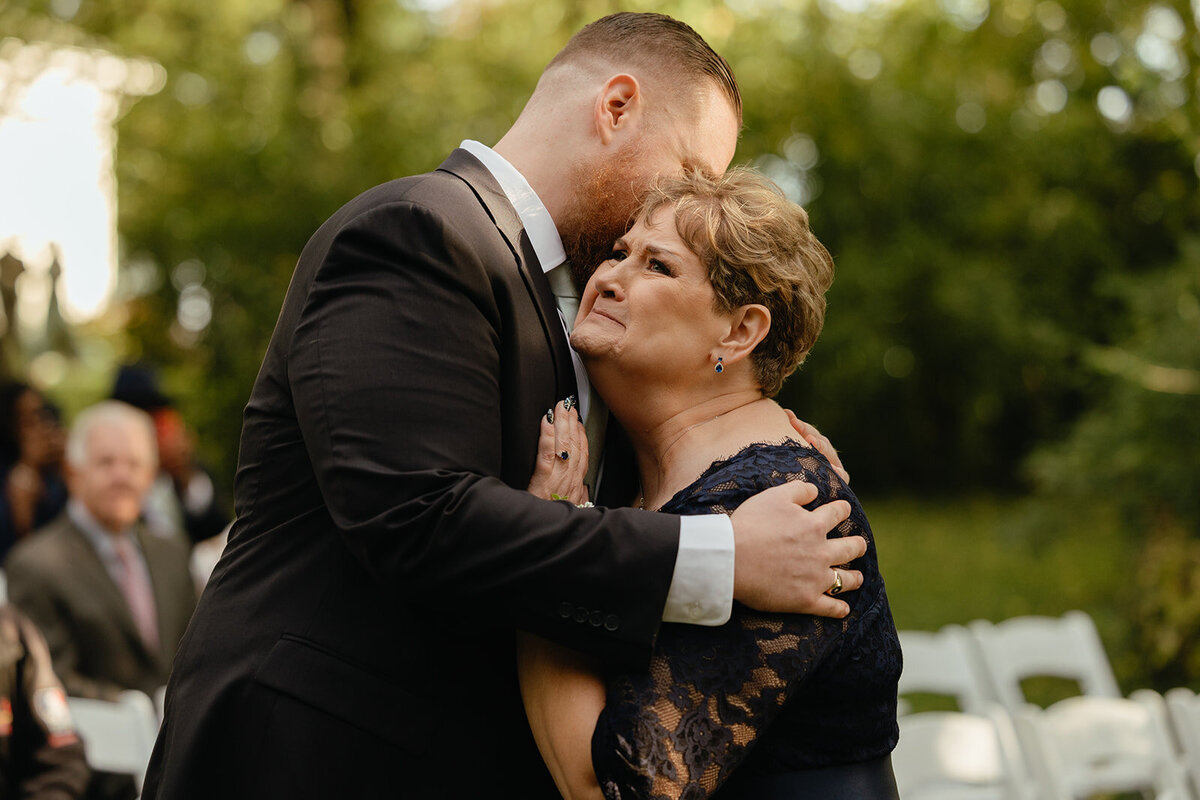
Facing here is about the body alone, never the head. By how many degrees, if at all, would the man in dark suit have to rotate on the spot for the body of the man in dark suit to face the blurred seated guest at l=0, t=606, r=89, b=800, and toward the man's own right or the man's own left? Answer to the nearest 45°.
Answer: approximately 135° to the man's own left

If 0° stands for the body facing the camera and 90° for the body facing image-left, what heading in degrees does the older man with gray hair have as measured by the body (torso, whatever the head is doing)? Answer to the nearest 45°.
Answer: approximately 315°

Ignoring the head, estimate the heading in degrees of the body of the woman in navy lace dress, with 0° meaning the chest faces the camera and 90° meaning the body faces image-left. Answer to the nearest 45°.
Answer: approximately 90°

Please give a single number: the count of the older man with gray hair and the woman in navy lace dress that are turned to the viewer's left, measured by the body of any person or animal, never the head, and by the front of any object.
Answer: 1

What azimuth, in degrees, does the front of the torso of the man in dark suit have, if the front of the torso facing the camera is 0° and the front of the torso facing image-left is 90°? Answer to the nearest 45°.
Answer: approximately 270°

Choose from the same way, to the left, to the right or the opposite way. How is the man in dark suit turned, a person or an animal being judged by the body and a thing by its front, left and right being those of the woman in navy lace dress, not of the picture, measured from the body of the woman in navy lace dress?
the opposite way

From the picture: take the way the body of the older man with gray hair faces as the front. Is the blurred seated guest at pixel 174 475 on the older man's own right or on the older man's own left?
on the older man's own left
